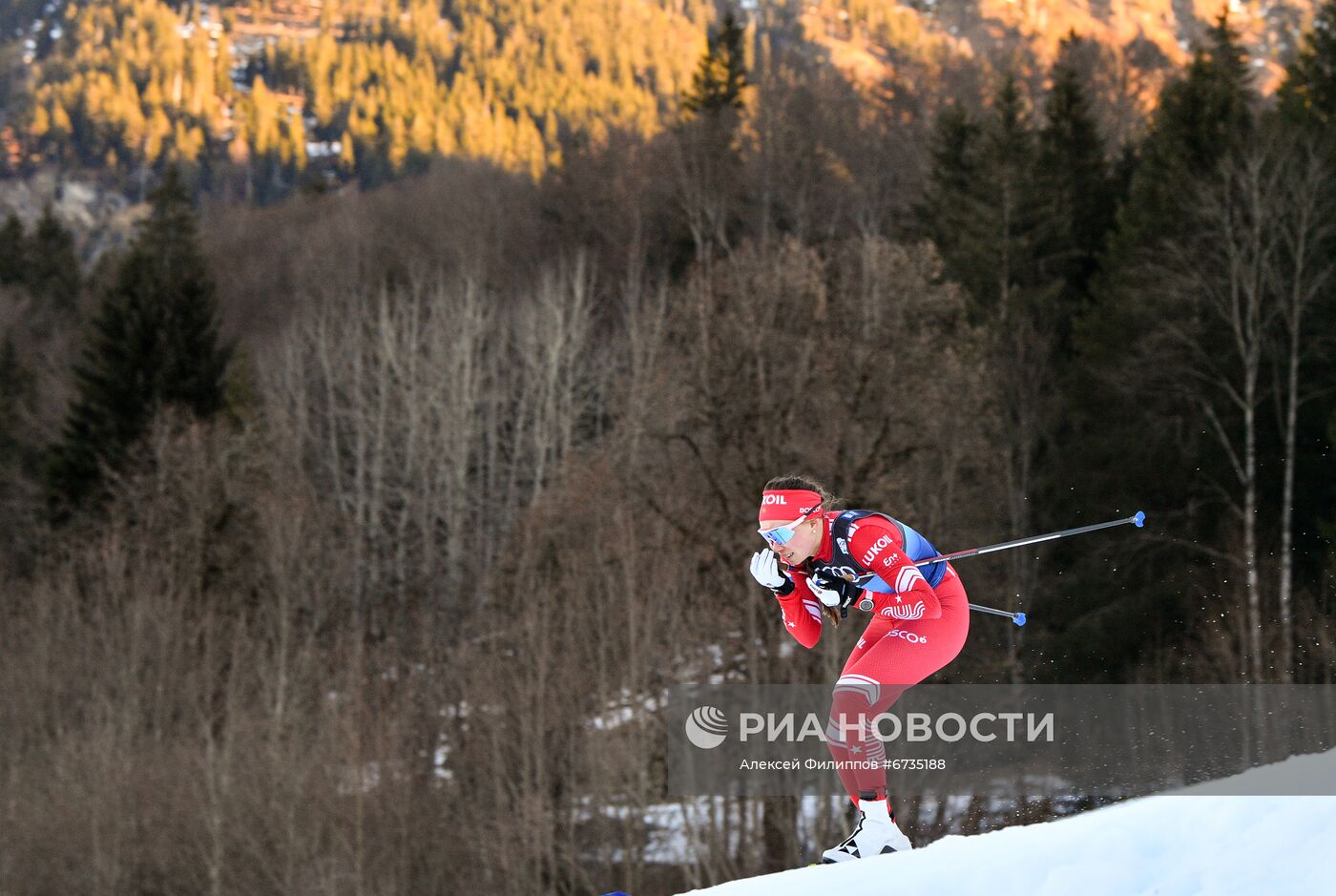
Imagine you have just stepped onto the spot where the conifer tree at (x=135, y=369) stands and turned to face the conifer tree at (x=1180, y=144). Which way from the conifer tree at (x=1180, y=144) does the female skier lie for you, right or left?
right

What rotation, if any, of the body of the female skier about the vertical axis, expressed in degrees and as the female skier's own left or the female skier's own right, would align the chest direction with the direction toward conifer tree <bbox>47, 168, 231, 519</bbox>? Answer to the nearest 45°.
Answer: approximately 90° to the female skier's own right

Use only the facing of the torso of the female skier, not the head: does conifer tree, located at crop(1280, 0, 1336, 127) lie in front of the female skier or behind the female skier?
behind

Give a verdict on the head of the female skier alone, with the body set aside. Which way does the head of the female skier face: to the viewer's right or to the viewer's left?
to the viewer's left

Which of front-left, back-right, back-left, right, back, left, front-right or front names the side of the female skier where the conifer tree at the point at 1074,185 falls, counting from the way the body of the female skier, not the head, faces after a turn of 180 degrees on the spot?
front-left

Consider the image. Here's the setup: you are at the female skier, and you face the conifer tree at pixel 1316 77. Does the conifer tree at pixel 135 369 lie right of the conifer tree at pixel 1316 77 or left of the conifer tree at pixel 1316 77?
left

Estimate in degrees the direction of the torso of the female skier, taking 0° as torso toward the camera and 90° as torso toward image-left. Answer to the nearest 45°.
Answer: approximately 45°

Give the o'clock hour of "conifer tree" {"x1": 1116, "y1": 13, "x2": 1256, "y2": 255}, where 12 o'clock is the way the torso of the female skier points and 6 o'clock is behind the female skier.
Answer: The conifer tree is roughly at 5 o'clock from the female skier.
